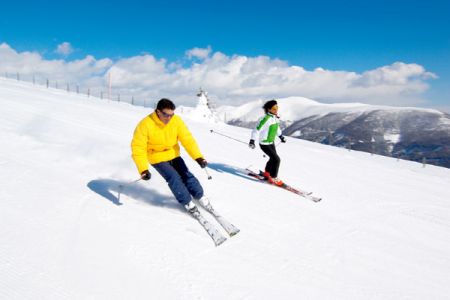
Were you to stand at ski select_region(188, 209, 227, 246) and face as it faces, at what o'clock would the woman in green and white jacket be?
The woman in green and white jacket is roughly at 8 o'clock from the ski.

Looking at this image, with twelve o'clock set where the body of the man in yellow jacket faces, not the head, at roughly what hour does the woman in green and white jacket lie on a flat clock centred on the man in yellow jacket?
The woman in green and white jacket is roughly at 9 o'clock from the man in yellow jacket.

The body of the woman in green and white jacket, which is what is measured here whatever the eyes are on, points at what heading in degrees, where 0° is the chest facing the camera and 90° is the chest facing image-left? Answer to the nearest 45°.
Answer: approximately 315°

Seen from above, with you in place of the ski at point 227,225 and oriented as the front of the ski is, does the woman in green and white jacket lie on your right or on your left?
on your left

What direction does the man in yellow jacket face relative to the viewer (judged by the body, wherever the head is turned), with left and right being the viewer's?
facing the viewer and to the right of the viewer

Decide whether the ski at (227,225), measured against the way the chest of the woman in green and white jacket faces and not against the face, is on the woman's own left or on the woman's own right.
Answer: on the woman's own right

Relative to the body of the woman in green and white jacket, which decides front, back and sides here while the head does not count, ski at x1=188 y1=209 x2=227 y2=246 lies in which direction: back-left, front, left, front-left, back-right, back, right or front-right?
front-right
